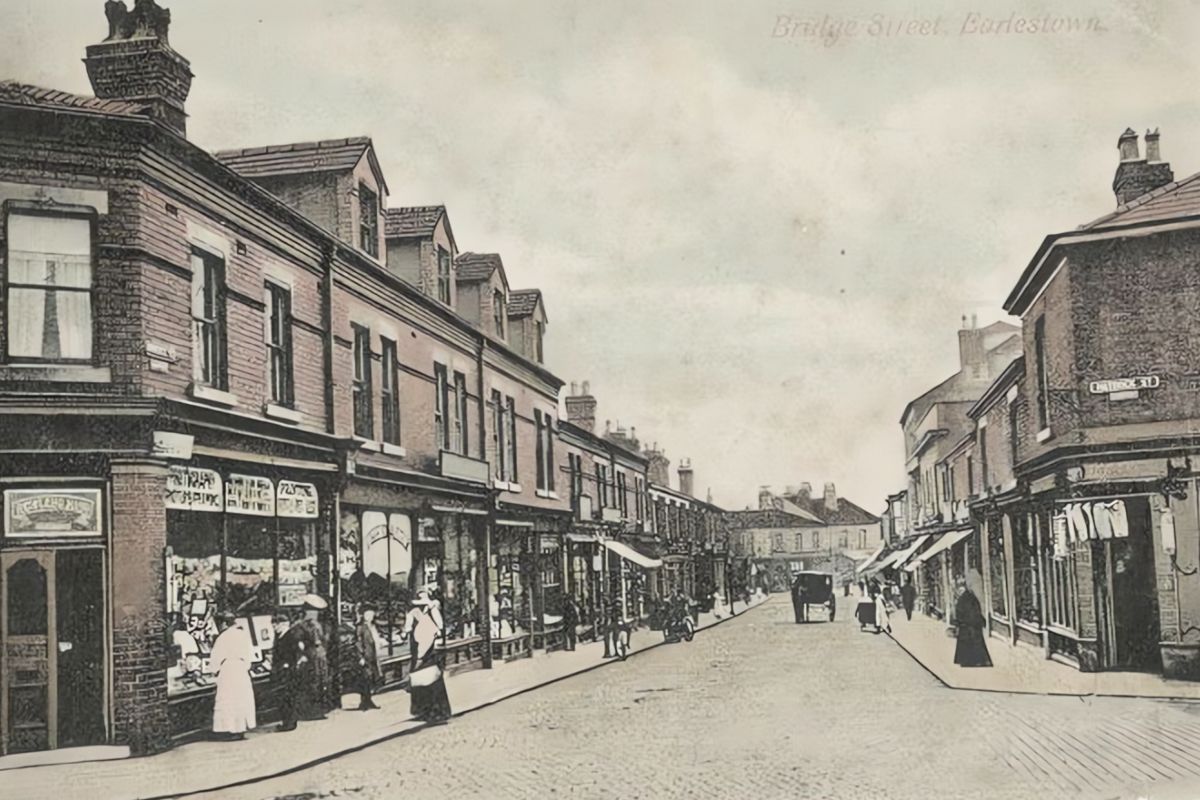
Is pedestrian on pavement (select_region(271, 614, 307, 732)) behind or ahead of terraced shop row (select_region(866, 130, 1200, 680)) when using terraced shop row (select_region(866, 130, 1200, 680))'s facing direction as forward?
ahead

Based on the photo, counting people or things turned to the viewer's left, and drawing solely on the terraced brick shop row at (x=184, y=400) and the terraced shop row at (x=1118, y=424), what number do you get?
1

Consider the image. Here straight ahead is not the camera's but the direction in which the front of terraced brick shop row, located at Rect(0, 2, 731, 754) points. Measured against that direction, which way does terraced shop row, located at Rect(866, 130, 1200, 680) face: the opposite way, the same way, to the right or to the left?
the opposite way

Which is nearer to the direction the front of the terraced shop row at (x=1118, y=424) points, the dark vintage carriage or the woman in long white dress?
the woman in long white dress

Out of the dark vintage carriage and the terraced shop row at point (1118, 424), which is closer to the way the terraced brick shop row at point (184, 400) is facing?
the terraced shop row

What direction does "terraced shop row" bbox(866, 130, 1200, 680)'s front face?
to the viewer's left

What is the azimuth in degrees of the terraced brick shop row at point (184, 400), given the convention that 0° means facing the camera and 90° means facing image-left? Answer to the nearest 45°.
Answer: approximately 315°
